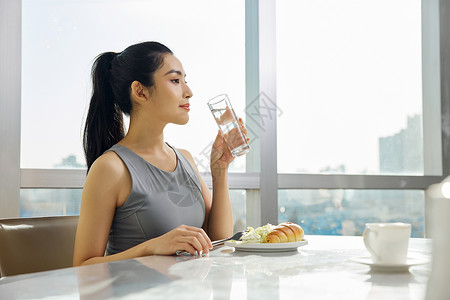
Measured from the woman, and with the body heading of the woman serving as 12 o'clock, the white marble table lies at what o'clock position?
The white marble table is roughly at 1 o'clock from the woman.

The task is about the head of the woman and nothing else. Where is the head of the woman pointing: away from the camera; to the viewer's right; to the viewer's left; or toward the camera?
to the viewer's right

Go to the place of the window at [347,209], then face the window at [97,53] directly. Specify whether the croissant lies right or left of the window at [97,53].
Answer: left

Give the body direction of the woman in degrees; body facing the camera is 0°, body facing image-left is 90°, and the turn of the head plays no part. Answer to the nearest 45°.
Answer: approximately 315°
